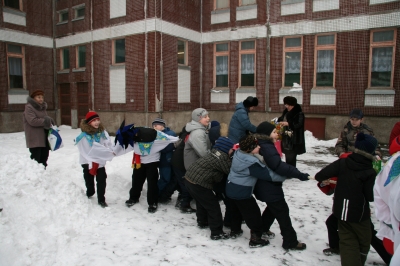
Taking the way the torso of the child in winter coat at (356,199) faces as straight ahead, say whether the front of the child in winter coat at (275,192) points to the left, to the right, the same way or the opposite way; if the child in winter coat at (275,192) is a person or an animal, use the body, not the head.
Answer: to the right

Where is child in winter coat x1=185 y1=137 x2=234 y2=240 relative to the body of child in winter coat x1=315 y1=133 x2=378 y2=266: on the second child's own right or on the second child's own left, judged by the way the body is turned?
on the second child's own left

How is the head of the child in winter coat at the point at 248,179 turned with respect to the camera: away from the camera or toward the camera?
away from the camera

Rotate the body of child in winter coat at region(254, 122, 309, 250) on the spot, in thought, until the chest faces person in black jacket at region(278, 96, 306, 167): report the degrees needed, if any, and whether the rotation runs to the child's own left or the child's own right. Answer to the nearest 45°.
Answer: approximately 90° to the child's own left

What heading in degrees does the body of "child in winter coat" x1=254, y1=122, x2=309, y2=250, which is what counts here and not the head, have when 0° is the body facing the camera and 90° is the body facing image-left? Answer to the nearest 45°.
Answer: approximately 270°

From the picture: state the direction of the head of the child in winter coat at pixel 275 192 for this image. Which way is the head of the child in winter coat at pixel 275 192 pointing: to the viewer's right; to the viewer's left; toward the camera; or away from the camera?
to the viewer's right

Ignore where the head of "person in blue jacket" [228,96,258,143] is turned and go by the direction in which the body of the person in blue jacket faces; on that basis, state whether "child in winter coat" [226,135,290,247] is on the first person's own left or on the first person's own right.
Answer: on the first person's own right

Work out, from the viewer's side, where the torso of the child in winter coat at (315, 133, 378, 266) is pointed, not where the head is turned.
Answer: away from the camera
